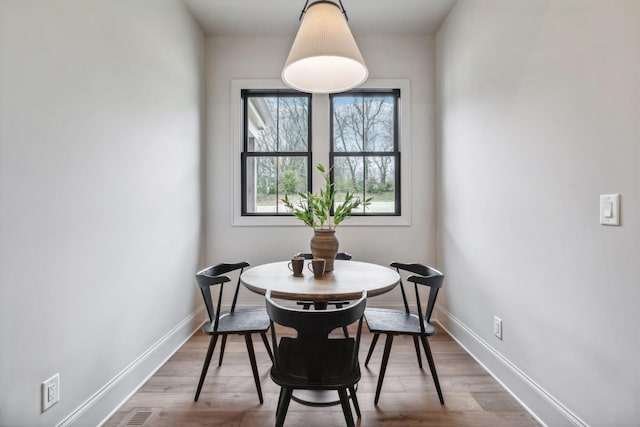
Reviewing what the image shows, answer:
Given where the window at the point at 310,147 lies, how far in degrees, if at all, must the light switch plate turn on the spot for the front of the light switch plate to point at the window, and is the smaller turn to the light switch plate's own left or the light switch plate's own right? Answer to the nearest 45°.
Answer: approximately 45° to the light switch plate's own right

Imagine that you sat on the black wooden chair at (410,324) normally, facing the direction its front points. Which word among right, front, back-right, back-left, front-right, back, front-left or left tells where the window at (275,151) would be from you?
front-right

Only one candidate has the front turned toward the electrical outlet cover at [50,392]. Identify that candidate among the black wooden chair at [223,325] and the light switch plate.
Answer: the light switch plate

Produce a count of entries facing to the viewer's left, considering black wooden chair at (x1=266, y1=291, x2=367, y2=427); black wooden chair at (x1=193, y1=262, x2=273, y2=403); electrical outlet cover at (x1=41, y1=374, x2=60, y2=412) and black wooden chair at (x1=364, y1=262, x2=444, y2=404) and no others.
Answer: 1

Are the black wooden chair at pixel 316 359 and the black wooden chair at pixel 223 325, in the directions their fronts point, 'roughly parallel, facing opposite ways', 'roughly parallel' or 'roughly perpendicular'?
roughly perpendicular

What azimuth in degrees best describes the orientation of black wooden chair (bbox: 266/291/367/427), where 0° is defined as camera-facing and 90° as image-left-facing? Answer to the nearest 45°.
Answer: approximately 180°

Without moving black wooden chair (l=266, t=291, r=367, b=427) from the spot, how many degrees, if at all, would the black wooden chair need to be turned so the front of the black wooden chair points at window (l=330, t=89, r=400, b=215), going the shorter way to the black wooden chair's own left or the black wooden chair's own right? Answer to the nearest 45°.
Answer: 0° — it already faces it

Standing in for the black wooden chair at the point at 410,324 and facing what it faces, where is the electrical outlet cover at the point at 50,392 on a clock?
The electrical outlet cover is roughly at 11 o'clock from the black wooden chair.

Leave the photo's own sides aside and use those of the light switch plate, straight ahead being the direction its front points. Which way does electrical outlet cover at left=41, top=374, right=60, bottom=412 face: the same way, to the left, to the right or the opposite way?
the opposite way

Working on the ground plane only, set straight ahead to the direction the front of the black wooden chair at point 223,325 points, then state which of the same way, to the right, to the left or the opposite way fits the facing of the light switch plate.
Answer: the opposite way

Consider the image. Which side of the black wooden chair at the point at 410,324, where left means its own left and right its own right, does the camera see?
left

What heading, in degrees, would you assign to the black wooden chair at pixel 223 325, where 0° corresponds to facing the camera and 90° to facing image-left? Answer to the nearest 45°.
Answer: approximately 270°

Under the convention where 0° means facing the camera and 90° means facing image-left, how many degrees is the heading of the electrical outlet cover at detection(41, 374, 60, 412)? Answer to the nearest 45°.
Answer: approximately 315°

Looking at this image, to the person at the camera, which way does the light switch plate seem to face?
facing the viewer and to the left of the viewer
